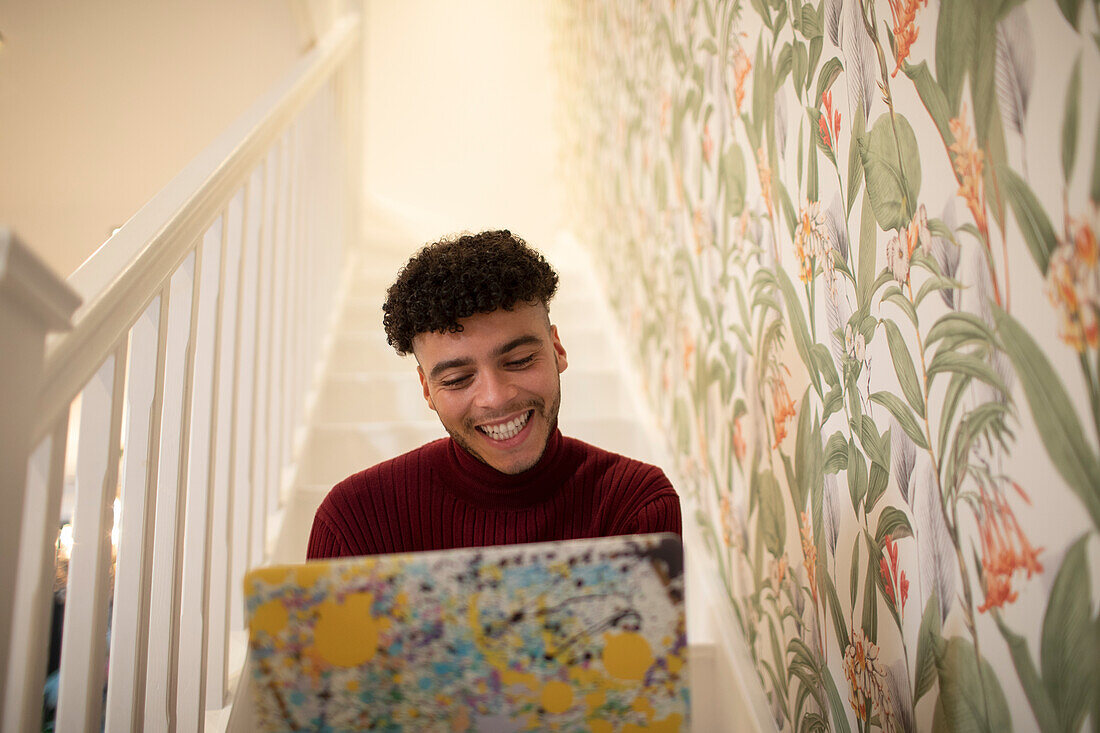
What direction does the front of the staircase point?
toward the camera

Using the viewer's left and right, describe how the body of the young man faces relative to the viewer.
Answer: facing the viewer
